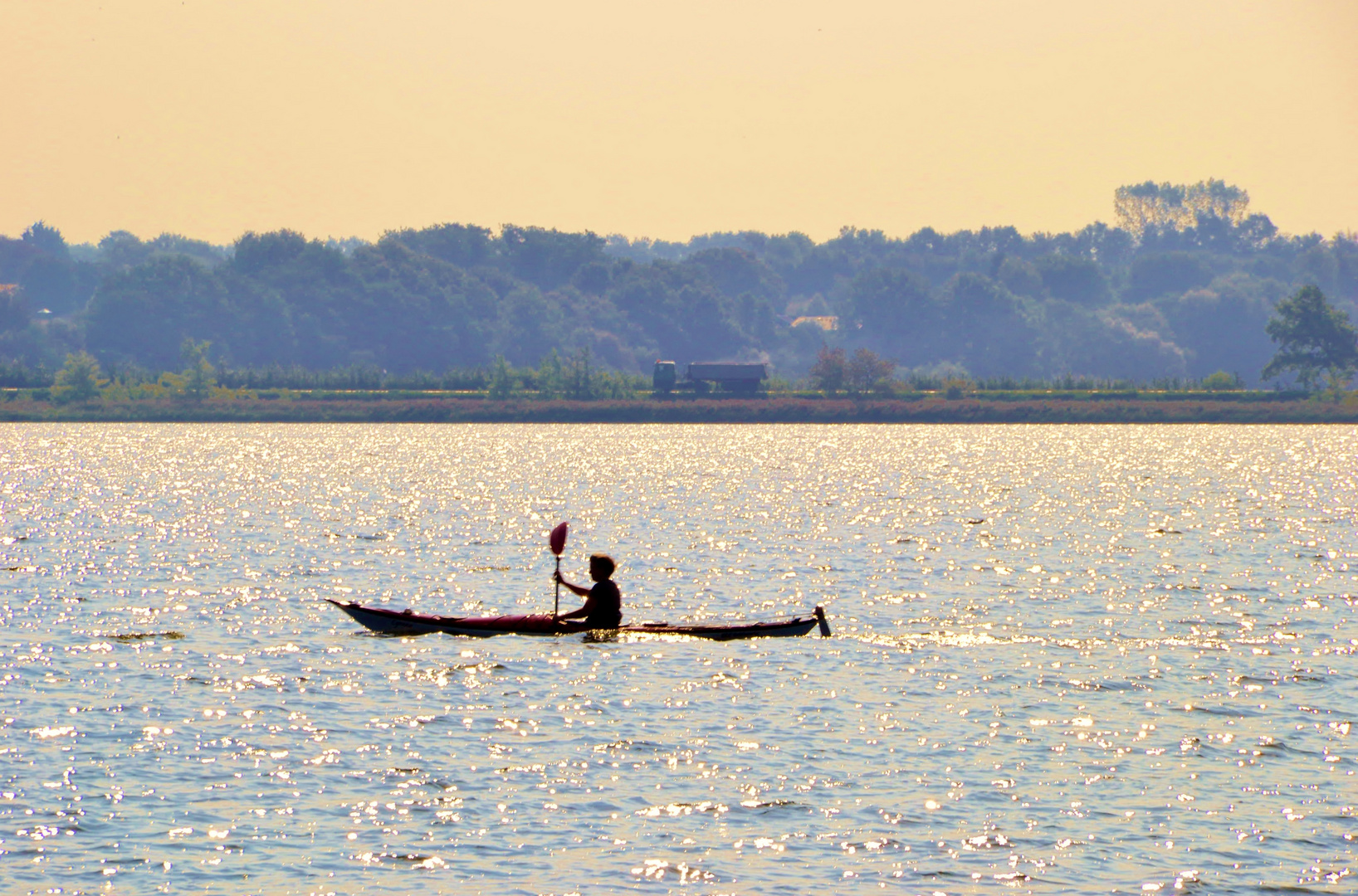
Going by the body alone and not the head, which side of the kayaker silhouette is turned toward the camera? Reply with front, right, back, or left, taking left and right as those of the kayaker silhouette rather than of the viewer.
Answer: left

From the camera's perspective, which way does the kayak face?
to the viewer's left
